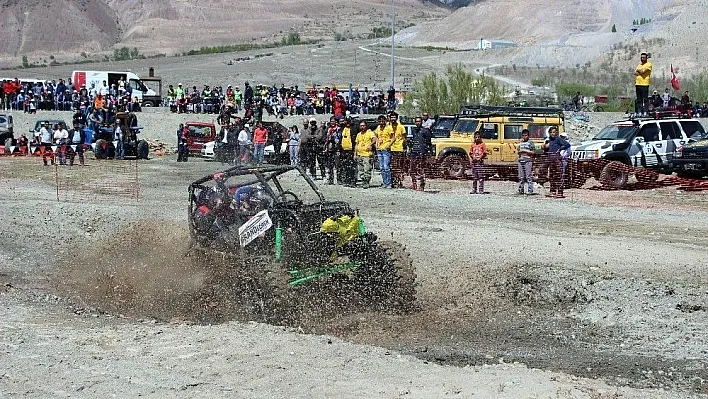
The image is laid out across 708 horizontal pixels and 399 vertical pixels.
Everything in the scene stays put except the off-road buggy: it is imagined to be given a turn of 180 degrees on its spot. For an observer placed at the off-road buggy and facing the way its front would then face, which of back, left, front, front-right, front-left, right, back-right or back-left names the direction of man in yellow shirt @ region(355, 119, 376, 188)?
front-right

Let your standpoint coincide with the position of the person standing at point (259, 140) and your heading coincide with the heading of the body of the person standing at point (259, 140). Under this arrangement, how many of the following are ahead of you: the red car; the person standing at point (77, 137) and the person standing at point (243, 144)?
0

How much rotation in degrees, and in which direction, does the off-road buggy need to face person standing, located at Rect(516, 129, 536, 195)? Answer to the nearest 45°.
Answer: approximately 90° to its left

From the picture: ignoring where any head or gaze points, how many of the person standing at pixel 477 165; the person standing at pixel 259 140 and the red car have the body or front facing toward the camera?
3

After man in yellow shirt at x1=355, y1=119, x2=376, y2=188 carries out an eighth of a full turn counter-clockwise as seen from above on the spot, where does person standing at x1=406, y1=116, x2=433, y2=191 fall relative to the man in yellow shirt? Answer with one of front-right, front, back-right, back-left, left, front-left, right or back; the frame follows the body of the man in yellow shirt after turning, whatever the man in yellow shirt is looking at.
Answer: left

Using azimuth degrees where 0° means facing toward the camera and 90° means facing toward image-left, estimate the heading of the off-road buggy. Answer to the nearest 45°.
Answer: approximately 315°

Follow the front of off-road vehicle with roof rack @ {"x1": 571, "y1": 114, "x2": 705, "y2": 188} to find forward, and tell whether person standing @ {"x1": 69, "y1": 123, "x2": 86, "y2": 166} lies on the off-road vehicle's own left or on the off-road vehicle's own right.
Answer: on the off-road vehicle's own right

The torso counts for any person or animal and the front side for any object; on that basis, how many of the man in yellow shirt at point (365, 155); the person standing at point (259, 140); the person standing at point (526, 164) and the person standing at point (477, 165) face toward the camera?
4

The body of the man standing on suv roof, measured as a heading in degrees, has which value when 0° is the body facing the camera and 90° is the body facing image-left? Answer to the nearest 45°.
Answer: approximately 45°

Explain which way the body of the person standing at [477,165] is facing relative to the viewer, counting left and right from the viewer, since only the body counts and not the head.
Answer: facing the viewer

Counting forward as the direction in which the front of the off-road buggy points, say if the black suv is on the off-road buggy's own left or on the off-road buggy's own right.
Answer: on the off-road buggy's own left

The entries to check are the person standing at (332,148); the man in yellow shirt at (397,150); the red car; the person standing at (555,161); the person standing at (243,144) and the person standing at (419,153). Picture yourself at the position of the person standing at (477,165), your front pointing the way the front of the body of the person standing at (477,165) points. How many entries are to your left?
1

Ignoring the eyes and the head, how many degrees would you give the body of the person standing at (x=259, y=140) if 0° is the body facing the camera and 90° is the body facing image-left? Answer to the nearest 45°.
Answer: approximately 0°

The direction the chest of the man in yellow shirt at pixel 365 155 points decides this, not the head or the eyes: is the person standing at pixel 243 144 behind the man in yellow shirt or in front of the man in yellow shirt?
behind

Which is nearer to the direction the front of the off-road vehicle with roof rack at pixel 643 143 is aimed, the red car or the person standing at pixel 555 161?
the person standing

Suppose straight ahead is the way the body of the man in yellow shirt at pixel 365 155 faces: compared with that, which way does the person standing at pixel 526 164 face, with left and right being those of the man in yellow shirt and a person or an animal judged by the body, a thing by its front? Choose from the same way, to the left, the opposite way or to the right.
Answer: the same way
